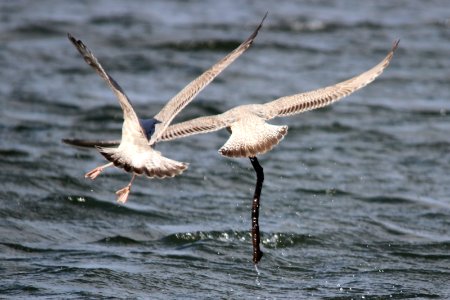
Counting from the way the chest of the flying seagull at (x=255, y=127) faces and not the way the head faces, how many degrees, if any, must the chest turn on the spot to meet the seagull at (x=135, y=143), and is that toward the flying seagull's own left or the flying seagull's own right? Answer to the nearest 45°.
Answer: approximately 135° to the flying seagull's own left

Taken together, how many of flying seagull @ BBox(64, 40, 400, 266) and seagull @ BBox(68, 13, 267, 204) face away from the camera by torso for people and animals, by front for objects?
2

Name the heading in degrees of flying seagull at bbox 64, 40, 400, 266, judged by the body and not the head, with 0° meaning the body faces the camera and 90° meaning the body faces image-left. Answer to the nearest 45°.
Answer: approximately 180°

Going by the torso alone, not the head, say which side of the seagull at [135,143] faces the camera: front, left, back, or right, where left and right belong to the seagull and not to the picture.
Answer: back

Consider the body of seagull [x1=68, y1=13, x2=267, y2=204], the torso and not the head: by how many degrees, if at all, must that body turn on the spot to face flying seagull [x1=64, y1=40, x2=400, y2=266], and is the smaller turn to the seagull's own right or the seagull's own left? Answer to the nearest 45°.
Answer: approximately 45° to the seagull's own right
